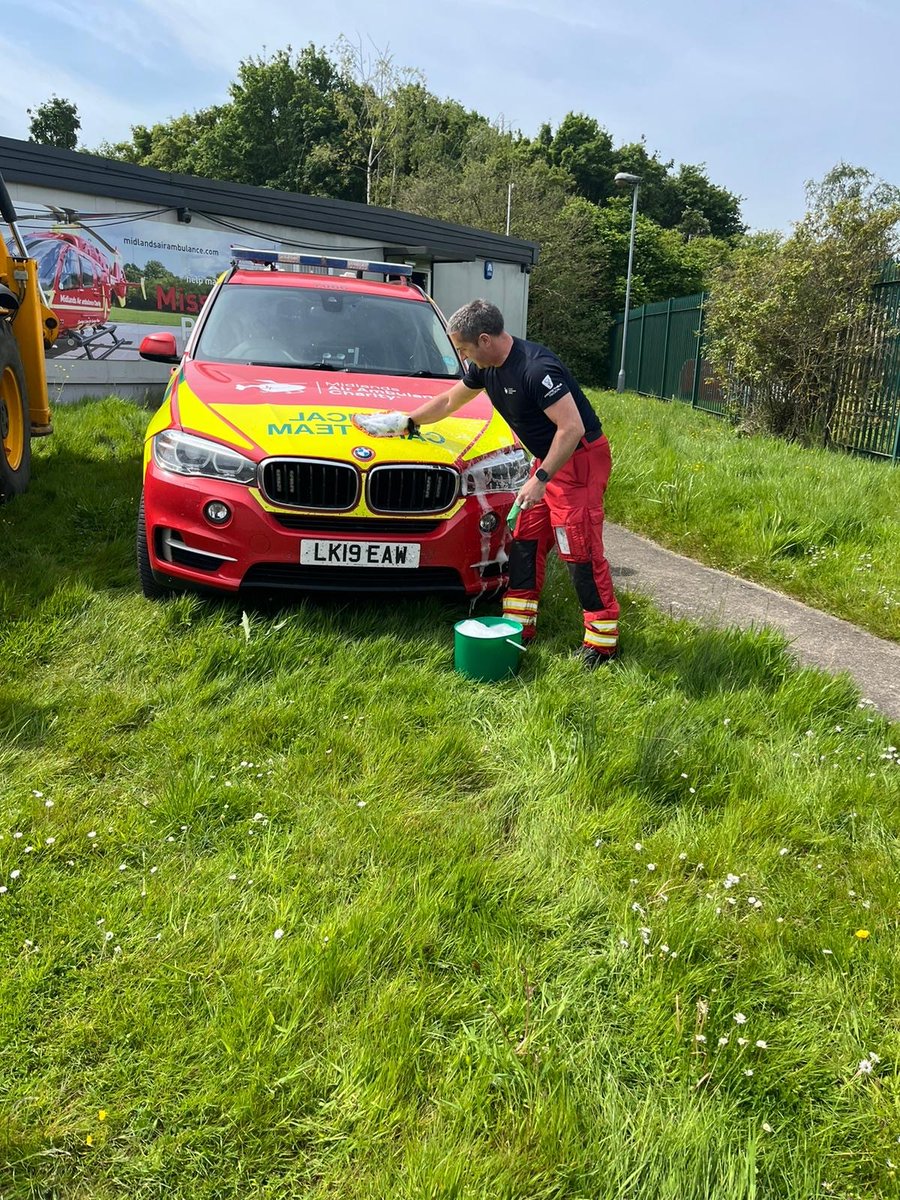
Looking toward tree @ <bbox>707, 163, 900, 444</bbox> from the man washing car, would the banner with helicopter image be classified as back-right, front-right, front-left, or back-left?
front-left

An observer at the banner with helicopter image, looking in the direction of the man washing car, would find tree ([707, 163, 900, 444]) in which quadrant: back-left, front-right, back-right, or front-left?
front-left

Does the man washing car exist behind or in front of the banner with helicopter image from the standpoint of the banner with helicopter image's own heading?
in front

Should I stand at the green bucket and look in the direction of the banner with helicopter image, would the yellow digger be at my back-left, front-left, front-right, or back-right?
front-left

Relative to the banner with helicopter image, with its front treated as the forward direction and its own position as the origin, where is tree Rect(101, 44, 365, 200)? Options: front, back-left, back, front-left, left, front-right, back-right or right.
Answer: back-left

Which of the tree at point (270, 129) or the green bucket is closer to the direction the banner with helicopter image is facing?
the green bucket

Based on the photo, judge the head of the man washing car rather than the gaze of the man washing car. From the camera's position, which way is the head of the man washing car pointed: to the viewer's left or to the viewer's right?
to the viewer's left

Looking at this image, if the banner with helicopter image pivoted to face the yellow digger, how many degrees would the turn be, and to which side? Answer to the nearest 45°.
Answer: approximately 45° to its right

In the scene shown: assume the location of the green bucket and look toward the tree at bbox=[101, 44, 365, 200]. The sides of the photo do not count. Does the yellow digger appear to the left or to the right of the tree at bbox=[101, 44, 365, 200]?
left

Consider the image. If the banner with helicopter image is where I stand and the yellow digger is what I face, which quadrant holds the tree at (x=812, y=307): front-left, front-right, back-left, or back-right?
front-left

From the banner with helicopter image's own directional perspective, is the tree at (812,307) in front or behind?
in front

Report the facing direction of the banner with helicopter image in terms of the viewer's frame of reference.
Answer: facing the viewer and to the right of the viewer
